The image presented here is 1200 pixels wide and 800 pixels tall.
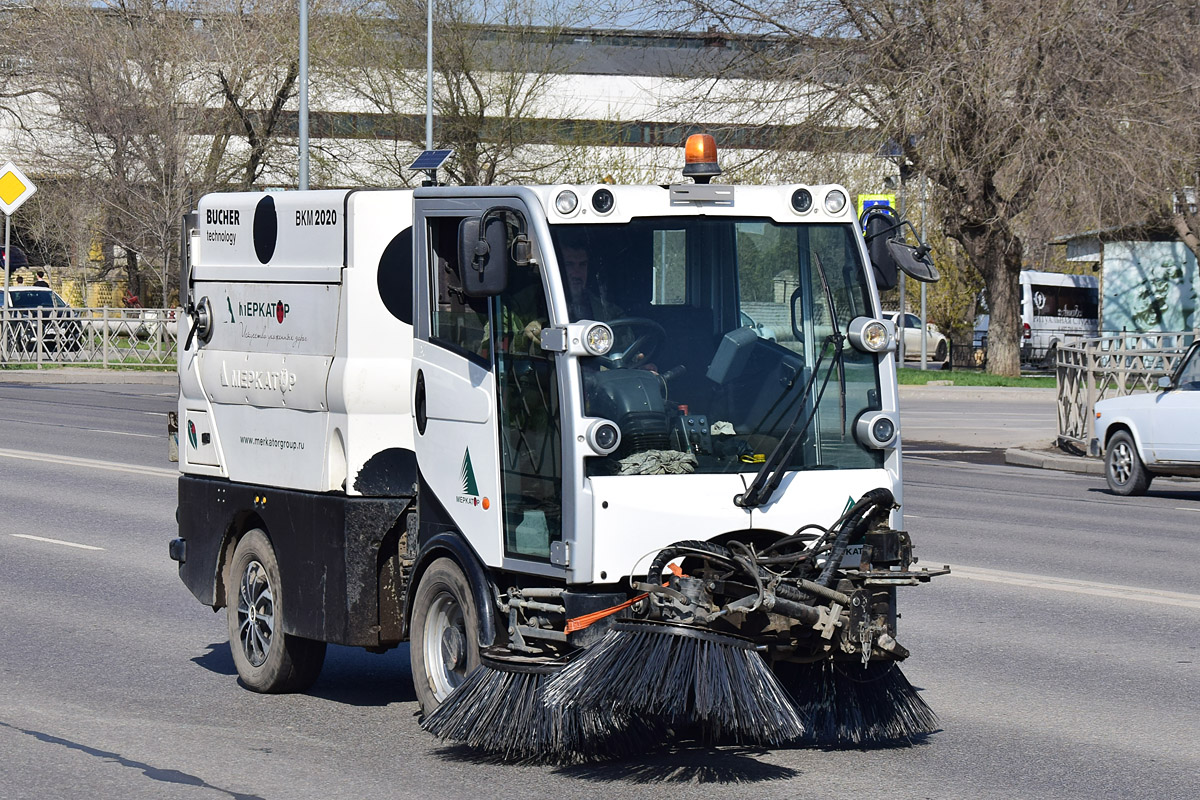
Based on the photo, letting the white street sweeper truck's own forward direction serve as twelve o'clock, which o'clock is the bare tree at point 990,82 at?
The bare tree is roughly at 8 o'clock from the white street sweeper truck.

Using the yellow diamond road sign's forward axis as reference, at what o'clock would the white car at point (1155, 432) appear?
The white car is roughly at 11 o'clock from the yellow diamond road sign.

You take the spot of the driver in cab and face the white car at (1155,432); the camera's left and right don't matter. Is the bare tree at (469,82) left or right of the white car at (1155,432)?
left

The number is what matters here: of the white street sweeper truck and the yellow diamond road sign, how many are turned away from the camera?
0

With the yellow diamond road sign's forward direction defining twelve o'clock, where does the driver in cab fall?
The driver in cab is roughly at 12 o'clock from the yellow diamond road sign.

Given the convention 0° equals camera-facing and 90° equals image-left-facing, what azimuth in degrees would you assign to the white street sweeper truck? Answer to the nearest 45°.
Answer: approximately 315°

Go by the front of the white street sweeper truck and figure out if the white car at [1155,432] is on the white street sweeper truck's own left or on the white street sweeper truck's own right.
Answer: on the white street sweeper truck's own left

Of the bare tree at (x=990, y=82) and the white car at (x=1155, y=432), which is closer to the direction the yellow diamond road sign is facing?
the white car

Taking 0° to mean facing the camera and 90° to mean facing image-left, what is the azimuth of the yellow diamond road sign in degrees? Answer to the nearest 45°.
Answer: approximately 0°

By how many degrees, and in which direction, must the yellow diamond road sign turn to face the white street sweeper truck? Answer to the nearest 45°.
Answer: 0° — it already faces it

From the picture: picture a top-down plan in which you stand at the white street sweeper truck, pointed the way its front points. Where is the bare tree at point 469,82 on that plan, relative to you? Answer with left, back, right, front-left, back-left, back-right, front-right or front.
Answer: back-left
